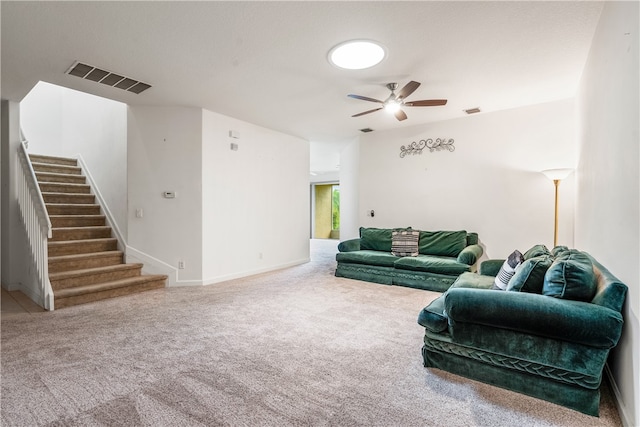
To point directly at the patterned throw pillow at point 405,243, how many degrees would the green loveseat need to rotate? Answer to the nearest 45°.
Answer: approximately 45° to its right

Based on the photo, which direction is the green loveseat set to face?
to the viewer's left

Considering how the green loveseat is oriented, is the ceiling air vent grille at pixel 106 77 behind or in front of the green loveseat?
in front

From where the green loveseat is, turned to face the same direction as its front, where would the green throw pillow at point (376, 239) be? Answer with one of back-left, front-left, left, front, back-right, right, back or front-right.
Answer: front-right

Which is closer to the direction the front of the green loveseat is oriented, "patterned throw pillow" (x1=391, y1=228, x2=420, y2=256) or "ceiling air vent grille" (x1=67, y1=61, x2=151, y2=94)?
the ceiling air vent grille

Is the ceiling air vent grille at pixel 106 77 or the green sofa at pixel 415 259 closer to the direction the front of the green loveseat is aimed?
the ceiling air vent grille

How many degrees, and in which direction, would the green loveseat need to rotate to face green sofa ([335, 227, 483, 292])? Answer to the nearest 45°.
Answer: approximately 45° to its right
